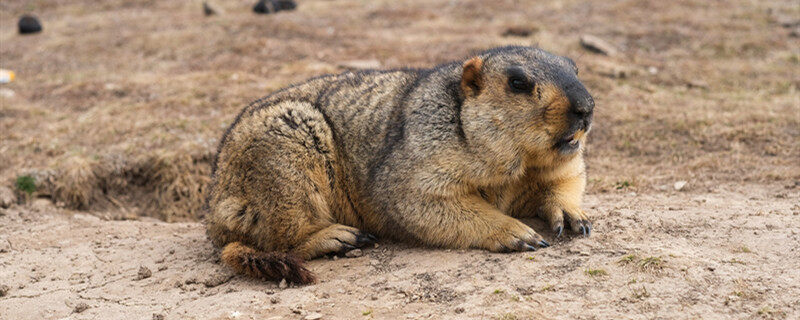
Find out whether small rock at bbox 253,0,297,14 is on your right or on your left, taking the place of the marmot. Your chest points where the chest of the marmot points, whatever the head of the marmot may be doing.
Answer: on your left

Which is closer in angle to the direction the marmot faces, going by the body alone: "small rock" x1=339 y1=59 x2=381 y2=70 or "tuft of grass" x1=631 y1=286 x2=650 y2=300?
the tuft of grass

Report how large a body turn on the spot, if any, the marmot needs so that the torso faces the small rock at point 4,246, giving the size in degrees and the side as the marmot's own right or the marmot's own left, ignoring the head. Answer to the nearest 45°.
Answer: approximately 180°

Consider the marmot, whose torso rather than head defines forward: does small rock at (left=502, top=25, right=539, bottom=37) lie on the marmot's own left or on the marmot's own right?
on the marmot's own left

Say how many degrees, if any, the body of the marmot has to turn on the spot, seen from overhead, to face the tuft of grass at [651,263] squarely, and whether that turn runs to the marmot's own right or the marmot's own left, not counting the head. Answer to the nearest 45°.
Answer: approximately 45° to the marmot's own right

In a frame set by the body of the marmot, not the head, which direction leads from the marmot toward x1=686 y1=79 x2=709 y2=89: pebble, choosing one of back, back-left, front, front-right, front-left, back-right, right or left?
front-left

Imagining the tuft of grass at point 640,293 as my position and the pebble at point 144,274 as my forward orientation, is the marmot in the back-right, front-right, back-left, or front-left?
front-right

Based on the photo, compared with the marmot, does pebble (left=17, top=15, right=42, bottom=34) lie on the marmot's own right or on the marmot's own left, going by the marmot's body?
on the marmot's own left

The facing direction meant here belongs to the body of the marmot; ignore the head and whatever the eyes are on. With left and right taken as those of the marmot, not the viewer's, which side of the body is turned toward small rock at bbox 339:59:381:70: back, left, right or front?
left

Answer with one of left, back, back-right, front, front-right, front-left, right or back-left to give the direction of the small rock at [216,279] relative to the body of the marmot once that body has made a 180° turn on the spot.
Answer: front

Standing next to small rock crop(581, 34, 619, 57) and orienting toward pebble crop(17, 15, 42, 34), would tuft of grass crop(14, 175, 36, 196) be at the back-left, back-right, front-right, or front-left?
front-left

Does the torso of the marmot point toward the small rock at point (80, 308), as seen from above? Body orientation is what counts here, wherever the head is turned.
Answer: no

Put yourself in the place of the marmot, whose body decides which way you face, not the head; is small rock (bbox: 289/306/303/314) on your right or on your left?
on your right

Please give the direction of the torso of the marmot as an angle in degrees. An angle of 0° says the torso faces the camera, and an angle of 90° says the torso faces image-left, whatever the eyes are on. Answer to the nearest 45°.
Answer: approximately 270°

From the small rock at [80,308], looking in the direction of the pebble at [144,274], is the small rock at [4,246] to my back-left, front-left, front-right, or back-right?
front-left

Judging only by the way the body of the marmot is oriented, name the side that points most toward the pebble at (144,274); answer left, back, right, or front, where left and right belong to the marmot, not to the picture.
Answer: back
